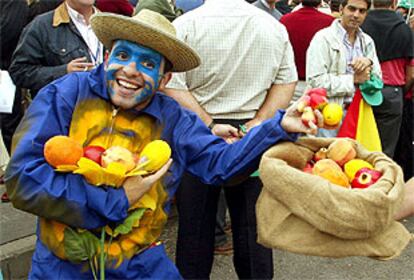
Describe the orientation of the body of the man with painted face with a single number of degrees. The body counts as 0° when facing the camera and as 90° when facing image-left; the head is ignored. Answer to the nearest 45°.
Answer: approximately 0°

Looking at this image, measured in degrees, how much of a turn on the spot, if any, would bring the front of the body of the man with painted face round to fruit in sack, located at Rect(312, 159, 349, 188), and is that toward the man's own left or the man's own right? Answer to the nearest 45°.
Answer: approximately 90° to the man's own left

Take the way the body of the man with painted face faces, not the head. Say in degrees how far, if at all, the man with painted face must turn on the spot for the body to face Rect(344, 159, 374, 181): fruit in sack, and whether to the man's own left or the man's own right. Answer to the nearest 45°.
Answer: approximately 90° to the man's own left

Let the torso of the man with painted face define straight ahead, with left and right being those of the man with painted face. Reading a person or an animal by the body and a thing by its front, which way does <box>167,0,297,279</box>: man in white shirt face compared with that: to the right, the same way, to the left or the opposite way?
the opposite way

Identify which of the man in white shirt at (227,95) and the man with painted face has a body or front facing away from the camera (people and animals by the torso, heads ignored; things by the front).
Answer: the man in white shirt

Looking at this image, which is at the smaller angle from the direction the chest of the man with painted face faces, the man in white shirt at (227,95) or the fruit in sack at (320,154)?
the fruit in sack

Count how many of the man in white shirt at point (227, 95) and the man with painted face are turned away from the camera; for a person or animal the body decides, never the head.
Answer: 1

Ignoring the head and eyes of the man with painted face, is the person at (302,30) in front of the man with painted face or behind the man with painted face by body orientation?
behind

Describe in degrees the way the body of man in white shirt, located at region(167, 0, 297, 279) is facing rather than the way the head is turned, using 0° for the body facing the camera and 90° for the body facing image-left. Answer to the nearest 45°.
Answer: approximately 180°

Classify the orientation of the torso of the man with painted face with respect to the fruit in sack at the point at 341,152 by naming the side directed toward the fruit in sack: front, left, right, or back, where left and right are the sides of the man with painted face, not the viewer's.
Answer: left
